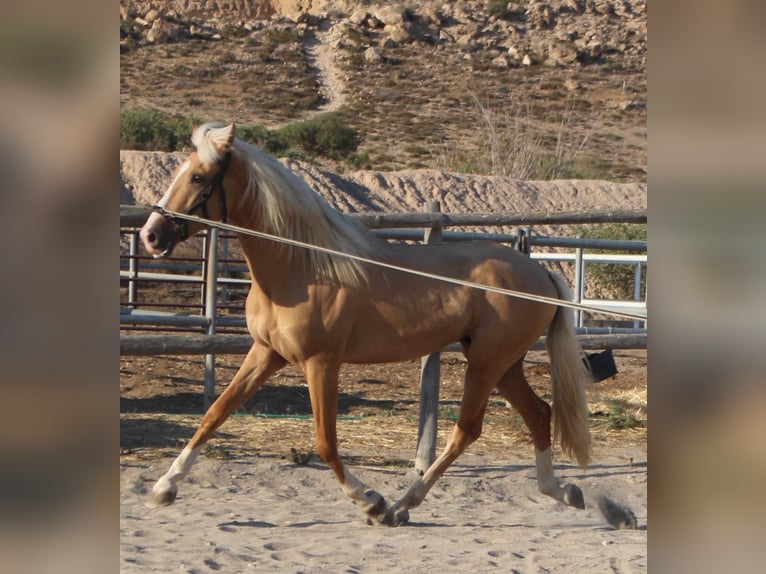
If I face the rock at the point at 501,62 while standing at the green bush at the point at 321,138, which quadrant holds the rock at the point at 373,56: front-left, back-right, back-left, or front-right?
front-left

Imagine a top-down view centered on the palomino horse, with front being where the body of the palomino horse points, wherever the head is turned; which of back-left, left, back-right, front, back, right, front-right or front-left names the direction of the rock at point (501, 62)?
right

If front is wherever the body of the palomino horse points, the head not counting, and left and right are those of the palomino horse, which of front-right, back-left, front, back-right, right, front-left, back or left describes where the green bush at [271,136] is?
right

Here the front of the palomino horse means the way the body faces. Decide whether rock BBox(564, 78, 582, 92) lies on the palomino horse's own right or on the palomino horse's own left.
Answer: on the palomino horse's own right

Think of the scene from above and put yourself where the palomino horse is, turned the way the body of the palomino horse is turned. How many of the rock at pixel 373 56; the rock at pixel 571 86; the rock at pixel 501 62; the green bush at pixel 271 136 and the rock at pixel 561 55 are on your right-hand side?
5

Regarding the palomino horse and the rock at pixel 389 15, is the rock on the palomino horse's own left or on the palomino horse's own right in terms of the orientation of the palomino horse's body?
on the palomino horse's own right

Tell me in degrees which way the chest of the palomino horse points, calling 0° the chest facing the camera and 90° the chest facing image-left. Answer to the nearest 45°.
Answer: approximately 90°

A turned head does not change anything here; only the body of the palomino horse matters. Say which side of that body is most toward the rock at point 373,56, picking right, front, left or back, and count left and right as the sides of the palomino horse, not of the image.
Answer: right

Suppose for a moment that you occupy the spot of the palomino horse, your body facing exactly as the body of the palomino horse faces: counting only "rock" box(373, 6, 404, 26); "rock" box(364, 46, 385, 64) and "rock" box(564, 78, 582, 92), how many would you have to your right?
3

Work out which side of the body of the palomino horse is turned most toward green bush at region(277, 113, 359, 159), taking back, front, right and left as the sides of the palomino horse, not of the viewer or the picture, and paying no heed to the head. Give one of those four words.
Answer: right
